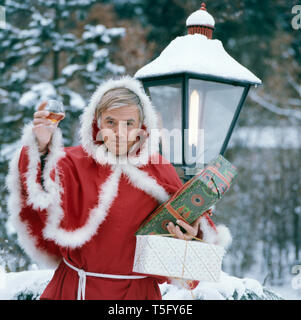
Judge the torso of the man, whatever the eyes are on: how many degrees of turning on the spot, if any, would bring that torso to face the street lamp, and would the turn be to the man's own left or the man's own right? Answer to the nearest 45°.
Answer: approximately 135° to the man's own left

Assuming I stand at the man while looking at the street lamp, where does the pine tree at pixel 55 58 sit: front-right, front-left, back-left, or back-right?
front-left

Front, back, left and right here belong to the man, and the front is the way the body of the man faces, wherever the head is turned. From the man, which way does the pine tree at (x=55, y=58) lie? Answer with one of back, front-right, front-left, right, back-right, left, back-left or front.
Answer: back

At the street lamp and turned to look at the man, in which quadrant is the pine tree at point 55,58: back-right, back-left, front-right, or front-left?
back-right

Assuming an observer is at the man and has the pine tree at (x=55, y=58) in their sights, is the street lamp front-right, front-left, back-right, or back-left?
front-right

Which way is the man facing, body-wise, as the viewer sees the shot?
toward the camera
